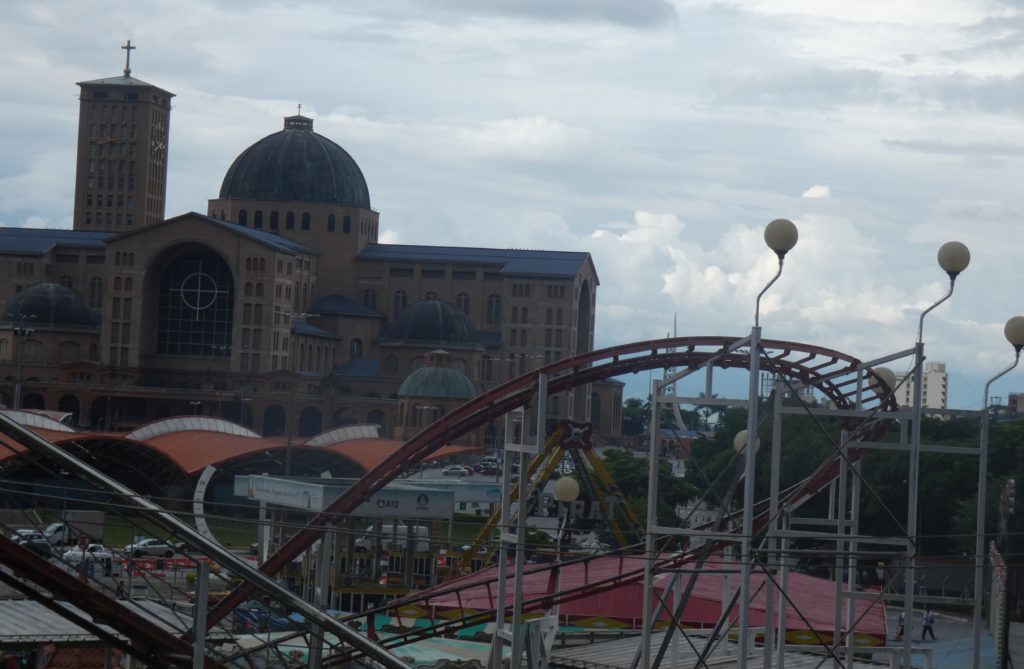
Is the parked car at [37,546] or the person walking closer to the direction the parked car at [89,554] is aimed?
the parked car

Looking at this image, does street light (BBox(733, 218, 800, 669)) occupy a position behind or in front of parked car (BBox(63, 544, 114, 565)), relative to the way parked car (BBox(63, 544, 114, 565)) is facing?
behind

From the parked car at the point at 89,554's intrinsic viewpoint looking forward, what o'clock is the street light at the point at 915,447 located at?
The street light is roughly at 7 o'clock from the parked car.

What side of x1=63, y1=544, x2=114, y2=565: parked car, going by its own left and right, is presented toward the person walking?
back

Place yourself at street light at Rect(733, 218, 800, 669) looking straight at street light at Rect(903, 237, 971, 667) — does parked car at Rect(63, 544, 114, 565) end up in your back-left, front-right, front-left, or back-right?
back-left
